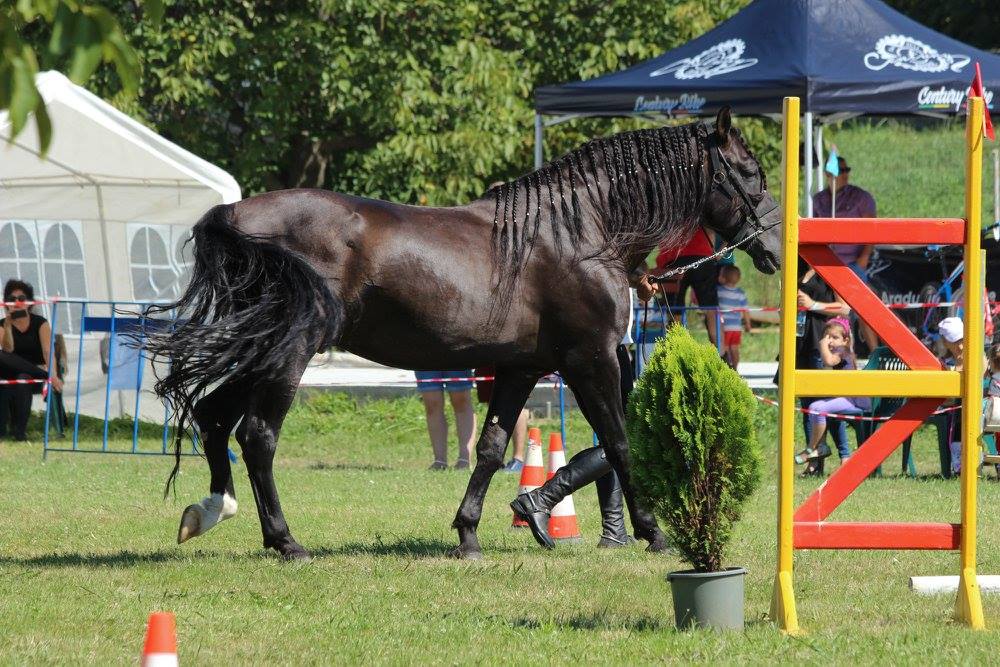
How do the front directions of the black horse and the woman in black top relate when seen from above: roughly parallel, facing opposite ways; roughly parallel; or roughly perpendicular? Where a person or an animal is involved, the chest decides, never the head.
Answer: roughly perpendicular

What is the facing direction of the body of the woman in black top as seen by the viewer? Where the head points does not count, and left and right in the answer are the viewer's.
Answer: facing the viewer

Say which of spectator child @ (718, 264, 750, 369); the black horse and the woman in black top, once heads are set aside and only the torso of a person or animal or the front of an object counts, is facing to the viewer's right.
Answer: the black horse

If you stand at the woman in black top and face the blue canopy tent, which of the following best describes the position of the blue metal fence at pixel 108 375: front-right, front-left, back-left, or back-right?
front-right

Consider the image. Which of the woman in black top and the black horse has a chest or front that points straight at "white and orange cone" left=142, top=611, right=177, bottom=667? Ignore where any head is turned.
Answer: the woman in black top

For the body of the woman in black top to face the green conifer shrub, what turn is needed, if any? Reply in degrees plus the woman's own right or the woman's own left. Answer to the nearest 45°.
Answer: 0° — they already face it

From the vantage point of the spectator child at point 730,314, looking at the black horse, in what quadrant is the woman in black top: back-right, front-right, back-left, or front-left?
front-right

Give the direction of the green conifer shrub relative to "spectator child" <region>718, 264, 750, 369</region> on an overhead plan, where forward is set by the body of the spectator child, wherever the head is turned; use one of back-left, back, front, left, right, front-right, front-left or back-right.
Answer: front-left

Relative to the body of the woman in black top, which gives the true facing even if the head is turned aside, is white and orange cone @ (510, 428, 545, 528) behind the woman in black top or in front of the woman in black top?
in front

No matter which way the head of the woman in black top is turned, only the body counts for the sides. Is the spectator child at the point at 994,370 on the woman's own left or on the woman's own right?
on the woman's own left

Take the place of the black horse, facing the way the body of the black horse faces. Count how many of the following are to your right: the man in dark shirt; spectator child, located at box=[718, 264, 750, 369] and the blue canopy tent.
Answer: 0

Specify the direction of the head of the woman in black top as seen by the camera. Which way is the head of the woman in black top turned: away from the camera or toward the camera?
toward the camera

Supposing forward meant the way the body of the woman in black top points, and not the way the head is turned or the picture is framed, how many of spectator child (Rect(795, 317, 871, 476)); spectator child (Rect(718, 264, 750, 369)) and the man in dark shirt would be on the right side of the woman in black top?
0

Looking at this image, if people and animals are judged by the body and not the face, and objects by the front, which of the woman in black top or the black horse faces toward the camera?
the woman in black top

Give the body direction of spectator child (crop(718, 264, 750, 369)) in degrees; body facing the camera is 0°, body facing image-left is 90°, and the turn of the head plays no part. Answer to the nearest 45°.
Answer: approximately 45°

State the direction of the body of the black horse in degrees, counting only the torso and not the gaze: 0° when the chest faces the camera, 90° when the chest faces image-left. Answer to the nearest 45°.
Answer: approximately 270°
